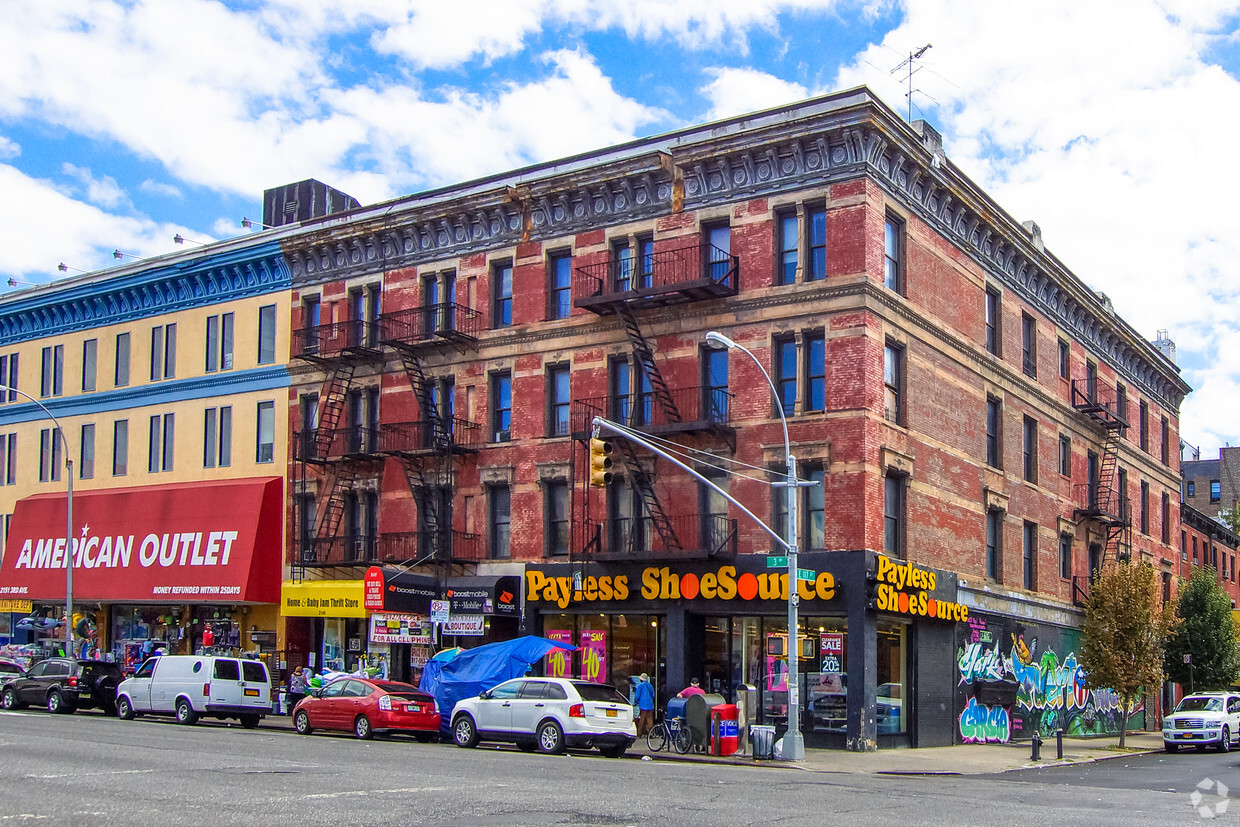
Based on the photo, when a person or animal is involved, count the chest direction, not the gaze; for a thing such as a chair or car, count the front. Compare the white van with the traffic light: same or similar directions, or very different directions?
very different directions

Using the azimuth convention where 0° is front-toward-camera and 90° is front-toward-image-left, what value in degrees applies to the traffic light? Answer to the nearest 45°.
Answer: approximately 315°

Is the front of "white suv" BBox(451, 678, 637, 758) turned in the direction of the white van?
yes

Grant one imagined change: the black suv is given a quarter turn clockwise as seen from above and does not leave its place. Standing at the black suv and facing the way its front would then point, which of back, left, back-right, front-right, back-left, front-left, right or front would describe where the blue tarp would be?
right

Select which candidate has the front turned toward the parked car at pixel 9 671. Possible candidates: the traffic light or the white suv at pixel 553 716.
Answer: the white suv

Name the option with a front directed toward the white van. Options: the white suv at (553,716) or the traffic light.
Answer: the white suv

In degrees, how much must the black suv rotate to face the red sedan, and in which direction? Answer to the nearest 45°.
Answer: approximately 180°

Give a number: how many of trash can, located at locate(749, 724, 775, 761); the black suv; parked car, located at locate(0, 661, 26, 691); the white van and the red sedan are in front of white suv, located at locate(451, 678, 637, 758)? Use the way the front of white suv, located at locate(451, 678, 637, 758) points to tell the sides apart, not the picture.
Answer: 4

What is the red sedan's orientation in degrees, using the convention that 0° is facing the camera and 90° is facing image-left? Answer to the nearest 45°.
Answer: approximately 135°

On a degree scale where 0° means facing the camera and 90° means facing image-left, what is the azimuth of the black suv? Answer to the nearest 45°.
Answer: approximately 135°

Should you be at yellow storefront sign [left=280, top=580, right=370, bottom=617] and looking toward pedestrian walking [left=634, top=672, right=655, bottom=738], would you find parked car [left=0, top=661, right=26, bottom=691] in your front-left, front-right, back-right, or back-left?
back-right
